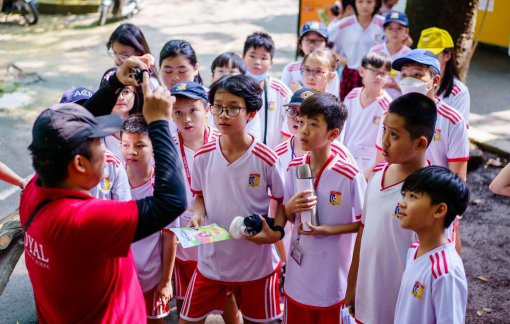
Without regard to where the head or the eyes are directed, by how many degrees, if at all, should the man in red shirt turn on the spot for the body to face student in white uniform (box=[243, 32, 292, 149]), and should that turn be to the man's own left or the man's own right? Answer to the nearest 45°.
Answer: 0° — they already face them

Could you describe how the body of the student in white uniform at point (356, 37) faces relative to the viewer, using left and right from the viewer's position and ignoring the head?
facing the viewer

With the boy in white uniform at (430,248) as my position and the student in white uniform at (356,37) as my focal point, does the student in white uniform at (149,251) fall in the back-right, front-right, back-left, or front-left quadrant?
front-left

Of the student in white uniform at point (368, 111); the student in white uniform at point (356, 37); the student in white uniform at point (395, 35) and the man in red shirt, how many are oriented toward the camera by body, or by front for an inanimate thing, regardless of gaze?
3

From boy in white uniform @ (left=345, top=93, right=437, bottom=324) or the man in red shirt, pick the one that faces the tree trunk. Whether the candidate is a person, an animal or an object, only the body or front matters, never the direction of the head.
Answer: the man in red shirt

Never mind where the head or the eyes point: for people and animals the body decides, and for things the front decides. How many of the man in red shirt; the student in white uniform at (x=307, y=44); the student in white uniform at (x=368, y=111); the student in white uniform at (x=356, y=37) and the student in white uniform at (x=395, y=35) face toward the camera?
4

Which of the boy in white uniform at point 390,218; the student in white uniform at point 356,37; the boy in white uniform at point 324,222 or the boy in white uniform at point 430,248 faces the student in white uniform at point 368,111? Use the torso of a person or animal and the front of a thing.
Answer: the student in white uniform at point 356,37

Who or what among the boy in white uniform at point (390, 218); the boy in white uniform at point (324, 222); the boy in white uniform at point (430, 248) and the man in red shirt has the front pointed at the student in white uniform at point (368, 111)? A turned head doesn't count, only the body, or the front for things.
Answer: the man in red shirt

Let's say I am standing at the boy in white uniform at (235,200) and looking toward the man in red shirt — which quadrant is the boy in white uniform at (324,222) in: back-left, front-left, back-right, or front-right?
back-left

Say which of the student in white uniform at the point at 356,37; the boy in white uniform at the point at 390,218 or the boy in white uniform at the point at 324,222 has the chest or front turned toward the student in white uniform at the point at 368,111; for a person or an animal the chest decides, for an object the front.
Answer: the student in white uniform at the point at 356,37

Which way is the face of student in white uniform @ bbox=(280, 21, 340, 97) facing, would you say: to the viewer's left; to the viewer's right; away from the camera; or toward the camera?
toward the camera

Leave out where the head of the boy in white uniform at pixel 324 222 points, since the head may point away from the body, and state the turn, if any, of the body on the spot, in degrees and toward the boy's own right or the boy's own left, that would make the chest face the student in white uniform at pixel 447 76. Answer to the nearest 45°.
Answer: approximately 180°

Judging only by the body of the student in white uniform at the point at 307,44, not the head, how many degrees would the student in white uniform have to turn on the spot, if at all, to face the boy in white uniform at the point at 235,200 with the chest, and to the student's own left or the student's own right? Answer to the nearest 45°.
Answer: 0° — they already face them

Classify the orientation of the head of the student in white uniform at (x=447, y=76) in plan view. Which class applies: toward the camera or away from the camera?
toward the camera

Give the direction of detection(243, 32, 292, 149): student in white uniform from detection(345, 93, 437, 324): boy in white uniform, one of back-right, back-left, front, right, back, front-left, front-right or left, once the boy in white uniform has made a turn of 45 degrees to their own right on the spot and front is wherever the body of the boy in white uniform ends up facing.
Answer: front-right

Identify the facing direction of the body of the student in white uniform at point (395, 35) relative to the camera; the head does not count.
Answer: toward the camera

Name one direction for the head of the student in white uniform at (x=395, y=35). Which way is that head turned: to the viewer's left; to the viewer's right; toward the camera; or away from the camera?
toward the camera

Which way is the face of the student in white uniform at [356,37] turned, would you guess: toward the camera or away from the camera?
toward the camera

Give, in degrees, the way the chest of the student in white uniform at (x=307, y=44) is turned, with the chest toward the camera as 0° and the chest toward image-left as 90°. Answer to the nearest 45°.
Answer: approximately 0°

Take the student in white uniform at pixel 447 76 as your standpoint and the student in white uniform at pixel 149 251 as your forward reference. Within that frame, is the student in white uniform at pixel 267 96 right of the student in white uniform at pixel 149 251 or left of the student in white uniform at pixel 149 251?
right
